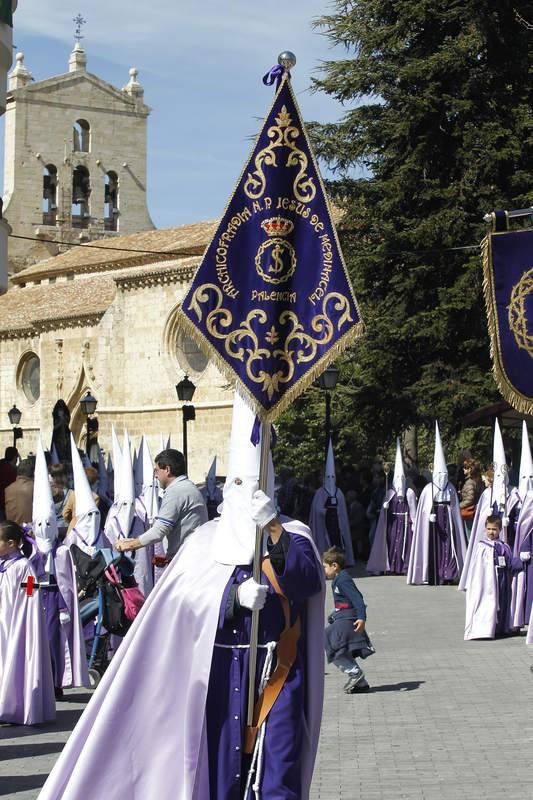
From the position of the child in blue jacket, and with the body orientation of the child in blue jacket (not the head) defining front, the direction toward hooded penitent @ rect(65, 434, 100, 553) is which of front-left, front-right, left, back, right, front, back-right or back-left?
front

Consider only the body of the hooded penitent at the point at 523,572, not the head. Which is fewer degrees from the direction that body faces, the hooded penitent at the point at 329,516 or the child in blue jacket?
the child in blue jacket

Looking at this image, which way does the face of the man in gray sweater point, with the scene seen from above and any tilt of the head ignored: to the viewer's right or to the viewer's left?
to the viewer's left

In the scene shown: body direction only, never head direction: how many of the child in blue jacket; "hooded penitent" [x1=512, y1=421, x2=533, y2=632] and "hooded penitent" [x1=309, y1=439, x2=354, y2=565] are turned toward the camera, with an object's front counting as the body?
2

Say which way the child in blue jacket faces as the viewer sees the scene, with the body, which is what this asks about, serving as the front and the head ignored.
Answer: to the viewer's left

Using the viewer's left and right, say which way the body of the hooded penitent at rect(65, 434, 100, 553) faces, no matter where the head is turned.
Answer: facing the viewer and to the right of the viewer

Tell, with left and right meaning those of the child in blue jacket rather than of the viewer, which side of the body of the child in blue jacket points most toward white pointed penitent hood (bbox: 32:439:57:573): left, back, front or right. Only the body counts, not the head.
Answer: front

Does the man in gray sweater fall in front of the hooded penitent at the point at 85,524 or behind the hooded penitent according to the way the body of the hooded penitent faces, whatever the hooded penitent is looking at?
in front

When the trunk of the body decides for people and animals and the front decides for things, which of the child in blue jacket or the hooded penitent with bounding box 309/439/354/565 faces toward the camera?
the hooded penitent

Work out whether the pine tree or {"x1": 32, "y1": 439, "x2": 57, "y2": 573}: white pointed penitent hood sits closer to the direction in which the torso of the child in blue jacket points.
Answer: the white pointed penitent hood

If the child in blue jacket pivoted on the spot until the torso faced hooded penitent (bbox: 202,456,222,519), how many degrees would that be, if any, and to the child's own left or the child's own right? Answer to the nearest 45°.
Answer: approximately 90° to the child's own right

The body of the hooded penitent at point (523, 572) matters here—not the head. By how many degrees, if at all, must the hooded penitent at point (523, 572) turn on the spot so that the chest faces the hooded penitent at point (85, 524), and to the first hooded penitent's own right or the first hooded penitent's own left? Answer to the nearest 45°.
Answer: approximately 45° to the first hooded penitent's own right

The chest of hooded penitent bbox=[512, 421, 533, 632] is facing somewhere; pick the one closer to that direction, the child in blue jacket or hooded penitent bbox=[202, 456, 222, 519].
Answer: the child in blue jacket

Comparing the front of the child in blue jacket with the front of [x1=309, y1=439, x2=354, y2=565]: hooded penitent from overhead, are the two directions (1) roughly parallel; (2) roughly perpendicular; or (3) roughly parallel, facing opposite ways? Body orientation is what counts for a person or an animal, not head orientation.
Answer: roughly perpendicular

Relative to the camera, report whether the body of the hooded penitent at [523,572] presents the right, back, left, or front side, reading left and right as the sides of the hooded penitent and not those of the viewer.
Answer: front
